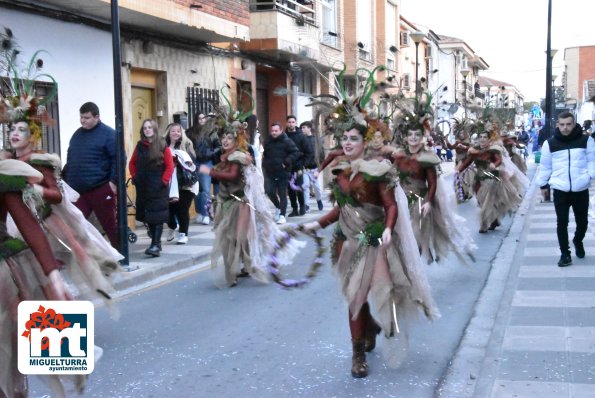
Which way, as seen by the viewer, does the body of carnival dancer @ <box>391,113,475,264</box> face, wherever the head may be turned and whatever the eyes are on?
toward the camera

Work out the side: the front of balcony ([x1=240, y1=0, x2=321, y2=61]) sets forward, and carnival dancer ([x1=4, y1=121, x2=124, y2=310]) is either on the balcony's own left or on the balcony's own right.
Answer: on the balcony's own right

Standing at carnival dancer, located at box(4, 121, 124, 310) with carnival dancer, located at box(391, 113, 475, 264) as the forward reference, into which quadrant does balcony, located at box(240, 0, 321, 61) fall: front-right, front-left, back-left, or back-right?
front-left

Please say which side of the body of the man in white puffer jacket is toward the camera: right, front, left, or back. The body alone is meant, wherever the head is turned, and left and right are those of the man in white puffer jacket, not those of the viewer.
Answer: front

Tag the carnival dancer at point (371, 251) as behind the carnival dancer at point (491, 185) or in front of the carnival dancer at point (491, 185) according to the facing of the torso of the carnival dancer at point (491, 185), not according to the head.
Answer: in front

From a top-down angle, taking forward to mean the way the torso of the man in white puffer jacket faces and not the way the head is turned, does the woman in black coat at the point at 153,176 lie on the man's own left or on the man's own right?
on the man's own right

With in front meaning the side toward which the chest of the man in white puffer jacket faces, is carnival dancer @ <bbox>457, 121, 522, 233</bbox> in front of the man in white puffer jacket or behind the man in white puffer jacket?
behind

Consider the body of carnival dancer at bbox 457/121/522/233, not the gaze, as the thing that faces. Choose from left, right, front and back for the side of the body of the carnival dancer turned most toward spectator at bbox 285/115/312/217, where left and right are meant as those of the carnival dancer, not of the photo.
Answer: right

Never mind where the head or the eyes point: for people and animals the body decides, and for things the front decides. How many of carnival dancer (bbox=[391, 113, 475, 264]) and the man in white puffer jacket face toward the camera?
2

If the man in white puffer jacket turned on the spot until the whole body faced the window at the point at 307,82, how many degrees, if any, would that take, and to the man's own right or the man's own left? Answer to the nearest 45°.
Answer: approximately 135° to the man's own right

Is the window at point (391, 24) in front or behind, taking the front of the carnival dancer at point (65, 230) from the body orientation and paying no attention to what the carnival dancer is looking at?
behind

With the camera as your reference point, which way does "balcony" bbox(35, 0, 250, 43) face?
facing the viewer and to the right of the viewer
